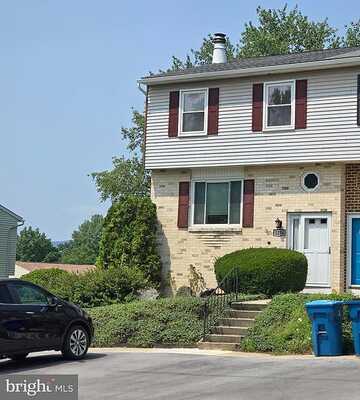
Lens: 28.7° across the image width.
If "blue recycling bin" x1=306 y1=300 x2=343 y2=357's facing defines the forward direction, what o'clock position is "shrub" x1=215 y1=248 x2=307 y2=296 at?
The shrub is roughly at 4 o'clock from the blue recycling bin.

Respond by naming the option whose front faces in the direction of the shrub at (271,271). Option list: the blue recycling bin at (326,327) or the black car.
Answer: the black car

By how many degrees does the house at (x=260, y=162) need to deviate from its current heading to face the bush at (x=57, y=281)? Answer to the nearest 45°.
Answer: approximately 90° to its right

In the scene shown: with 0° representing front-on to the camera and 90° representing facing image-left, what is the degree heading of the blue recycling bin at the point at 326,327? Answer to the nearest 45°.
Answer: approximately 45°

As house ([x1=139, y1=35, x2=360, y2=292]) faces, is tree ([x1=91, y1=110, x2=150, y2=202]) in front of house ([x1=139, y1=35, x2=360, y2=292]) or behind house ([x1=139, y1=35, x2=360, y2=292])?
behind

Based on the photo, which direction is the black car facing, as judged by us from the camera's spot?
facing away from the viewer and to the right of the viewer

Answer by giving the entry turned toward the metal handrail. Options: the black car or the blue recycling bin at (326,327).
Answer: the black car

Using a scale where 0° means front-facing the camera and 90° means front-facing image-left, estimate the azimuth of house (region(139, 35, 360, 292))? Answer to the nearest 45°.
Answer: approximately 0°

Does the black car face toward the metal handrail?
yes

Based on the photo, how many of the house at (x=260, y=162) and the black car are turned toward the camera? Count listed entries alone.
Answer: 1
